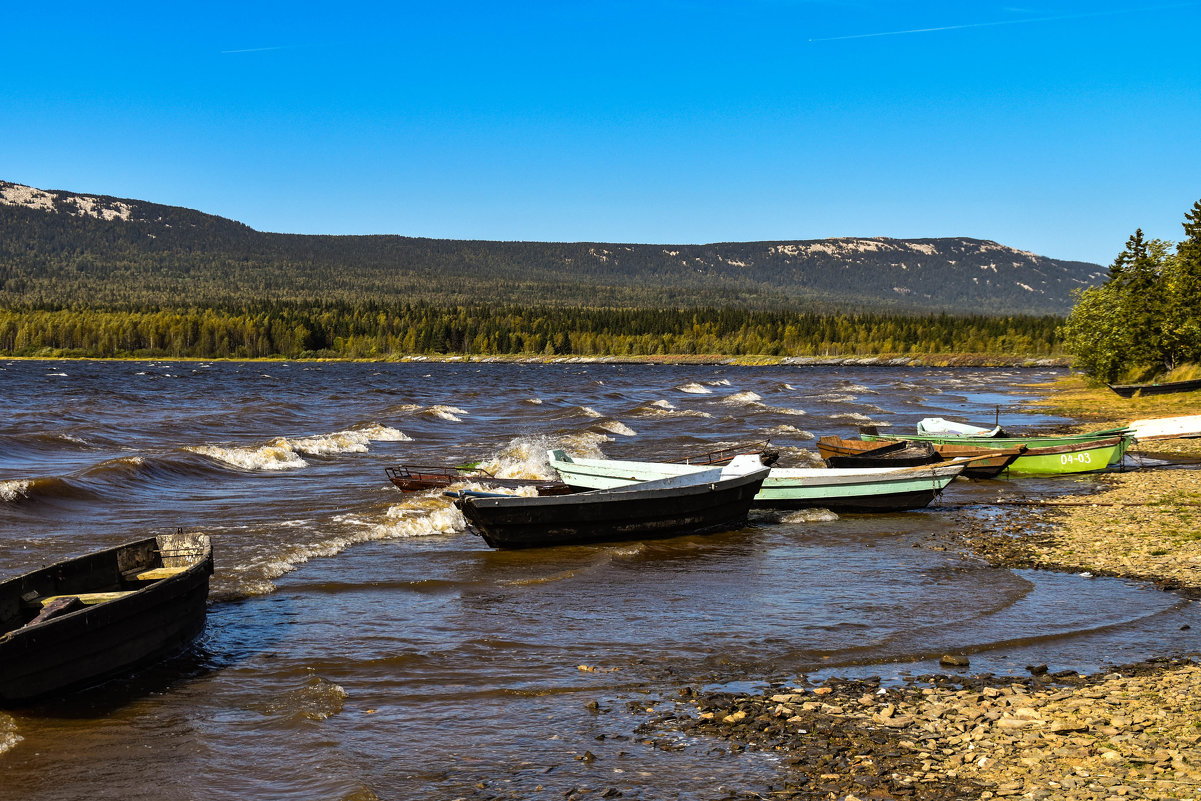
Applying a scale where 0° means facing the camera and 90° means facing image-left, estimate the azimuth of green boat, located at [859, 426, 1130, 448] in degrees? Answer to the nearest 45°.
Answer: approximately 270°

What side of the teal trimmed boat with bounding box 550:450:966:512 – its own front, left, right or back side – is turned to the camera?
right

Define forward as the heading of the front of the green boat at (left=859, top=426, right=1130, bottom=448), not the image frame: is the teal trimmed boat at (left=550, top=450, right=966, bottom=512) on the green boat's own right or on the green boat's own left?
on the green boat's own right

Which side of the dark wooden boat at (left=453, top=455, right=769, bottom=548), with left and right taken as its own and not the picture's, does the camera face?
right

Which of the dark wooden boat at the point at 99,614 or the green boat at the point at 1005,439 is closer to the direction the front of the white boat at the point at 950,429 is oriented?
the green boat

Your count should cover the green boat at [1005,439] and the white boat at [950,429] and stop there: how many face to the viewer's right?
2

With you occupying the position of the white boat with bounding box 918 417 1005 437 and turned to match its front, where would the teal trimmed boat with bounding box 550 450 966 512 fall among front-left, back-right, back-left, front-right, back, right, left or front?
right

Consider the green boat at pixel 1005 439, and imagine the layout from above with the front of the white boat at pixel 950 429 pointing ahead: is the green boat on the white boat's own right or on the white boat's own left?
on the white boat's own right
